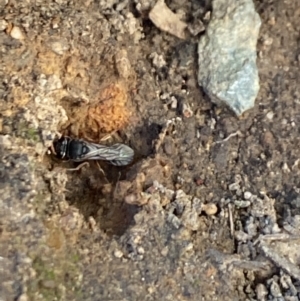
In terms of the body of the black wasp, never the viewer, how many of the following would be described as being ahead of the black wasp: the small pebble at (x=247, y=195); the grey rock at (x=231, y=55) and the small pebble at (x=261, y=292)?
0

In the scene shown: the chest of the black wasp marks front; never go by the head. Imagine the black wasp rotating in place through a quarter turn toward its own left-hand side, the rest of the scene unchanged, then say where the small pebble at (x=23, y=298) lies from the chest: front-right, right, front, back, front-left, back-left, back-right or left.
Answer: front

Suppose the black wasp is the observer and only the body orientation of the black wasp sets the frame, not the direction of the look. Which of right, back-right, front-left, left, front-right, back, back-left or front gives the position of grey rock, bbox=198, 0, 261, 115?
back-right

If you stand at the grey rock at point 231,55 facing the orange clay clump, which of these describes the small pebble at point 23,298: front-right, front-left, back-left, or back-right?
front-left

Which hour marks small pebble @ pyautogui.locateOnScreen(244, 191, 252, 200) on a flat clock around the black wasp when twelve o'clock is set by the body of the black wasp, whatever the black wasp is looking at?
The small pebble is roughly at 6 o'clock from the black wasp.

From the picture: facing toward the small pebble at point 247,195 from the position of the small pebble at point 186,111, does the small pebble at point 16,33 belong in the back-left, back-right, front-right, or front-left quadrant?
back-right

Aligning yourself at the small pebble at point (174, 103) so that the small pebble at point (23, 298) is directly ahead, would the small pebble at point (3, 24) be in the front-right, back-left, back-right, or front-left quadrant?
front-right

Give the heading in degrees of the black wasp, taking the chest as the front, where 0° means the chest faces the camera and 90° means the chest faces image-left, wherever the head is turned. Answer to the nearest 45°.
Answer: approximately 90°

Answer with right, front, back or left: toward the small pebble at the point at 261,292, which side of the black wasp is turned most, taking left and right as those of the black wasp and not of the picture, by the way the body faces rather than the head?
back
